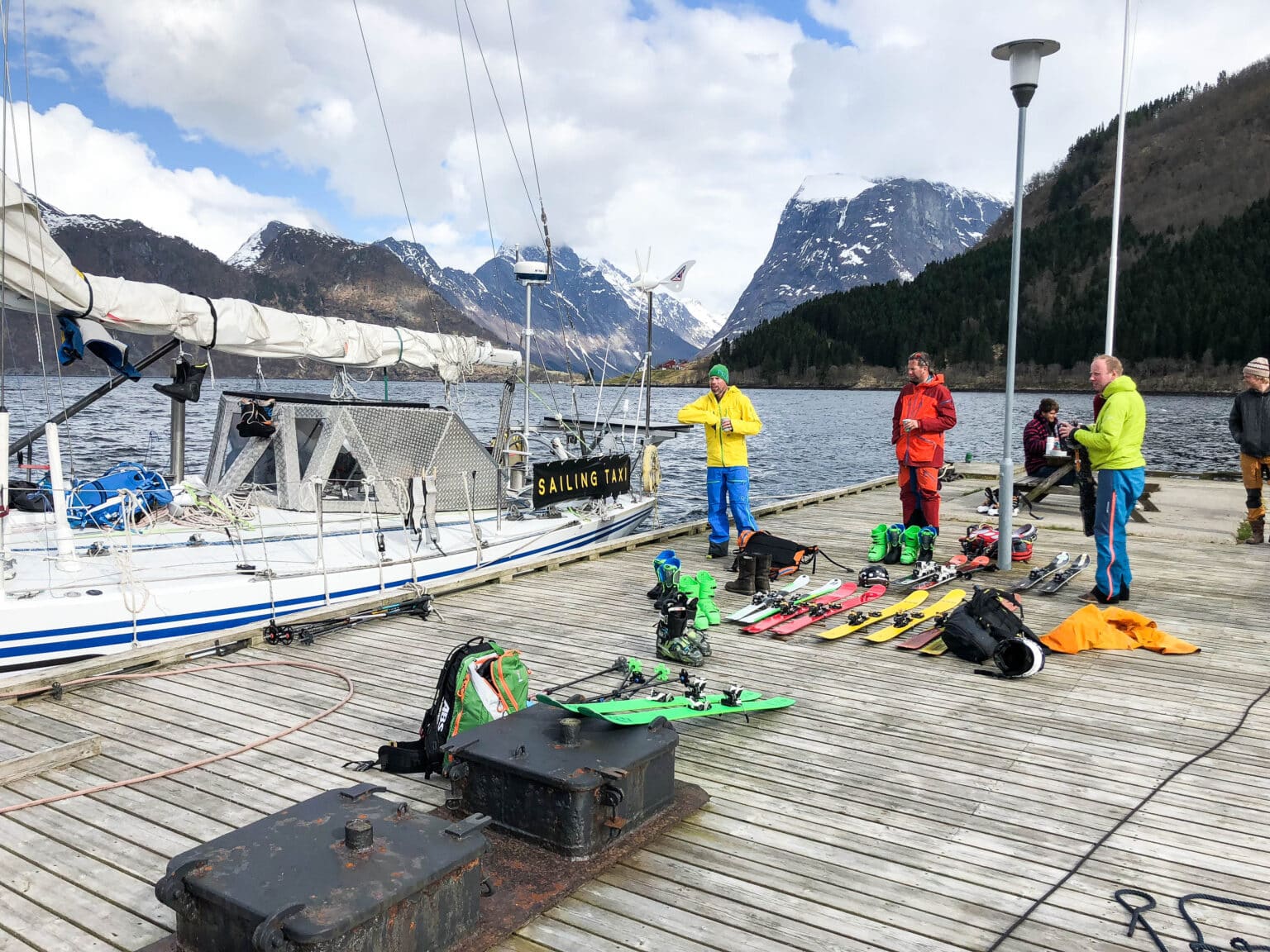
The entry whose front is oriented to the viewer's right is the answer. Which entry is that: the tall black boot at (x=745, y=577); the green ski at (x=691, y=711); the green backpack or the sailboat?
the green backpack

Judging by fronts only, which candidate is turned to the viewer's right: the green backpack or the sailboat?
the green backpack

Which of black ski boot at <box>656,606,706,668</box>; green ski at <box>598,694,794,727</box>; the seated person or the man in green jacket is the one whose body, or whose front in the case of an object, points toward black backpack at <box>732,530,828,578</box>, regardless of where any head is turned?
the man in green jacket

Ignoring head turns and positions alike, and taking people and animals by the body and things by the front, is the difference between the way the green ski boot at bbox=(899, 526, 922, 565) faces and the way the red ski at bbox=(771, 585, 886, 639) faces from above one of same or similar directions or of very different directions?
very different directions

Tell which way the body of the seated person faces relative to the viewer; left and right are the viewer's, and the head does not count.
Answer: facing to the right of the viewer

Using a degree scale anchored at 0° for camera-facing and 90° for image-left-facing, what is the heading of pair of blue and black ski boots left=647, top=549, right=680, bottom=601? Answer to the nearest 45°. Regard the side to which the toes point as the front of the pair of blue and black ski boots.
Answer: approximately 45°

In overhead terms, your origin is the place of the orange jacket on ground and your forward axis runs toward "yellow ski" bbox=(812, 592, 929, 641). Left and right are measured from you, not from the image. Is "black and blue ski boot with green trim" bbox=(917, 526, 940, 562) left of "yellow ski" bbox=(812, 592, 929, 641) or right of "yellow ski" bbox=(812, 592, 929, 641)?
right

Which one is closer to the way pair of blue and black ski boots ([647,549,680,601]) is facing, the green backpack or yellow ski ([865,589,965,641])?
the green backpack

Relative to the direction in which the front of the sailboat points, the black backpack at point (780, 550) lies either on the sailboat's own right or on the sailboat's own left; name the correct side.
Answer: on the sailboat's own left

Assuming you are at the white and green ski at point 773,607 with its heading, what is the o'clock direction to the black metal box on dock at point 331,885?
The black metal box on dock is roughly at 5 o'clock from the white and green ski.

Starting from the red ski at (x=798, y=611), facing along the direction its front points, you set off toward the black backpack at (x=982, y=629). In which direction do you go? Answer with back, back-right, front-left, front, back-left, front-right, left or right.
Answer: right

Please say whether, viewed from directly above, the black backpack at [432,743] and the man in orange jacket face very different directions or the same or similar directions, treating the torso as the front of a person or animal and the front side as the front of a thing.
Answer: very different directions

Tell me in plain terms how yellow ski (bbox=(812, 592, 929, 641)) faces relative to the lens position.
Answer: facing away from the viewer and to the right of the viewer

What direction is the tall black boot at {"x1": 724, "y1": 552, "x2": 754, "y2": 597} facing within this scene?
to the viewer's left

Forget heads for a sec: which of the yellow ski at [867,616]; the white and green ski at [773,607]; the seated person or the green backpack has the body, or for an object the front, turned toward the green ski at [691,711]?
the green backpack

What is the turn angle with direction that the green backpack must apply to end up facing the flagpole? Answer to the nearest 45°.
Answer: approximately 45° to its left

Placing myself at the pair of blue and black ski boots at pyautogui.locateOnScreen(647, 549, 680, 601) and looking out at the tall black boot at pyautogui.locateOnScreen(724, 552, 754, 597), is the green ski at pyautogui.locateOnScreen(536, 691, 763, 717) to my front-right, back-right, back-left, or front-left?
back-right

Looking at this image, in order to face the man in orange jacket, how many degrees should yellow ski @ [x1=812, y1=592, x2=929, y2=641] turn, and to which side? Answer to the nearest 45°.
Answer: approximately 45° to its left

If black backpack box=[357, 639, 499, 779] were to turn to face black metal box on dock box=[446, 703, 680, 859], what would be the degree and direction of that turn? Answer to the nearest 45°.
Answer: approximately 45° to its right

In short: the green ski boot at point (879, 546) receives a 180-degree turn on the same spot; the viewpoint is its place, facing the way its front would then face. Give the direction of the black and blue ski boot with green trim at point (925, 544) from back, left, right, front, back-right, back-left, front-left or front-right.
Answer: right
